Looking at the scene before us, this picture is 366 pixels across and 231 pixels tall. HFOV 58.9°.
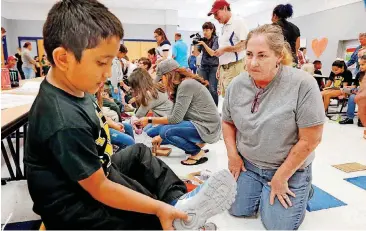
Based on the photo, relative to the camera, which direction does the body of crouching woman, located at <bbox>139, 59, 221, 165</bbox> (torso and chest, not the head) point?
to the viewer's left

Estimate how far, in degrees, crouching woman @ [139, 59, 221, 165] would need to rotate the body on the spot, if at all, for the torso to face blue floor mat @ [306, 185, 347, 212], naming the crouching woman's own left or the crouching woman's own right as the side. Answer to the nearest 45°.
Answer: approximately 135° to the crouching woman's own left

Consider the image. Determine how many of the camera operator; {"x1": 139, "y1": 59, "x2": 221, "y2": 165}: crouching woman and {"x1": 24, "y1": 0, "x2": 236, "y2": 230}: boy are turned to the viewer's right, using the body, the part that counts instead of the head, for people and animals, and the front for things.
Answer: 1

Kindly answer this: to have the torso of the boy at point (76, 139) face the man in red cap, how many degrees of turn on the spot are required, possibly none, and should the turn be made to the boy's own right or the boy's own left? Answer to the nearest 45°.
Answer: approximately 45° to the boy's own left

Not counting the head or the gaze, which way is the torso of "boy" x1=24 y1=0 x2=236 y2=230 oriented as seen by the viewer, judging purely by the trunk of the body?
to the viewer's right

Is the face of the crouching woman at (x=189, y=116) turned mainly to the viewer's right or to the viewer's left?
to the viewer's left

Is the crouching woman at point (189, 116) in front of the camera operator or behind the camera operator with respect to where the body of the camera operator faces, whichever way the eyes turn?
in front

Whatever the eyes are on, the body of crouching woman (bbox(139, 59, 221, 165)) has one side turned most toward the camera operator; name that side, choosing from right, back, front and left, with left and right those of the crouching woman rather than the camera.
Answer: right

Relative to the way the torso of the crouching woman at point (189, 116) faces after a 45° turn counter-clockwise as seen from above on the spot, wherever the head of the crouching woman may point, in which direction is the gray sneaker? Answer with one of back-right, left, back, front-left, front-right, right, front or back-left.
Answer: front-left

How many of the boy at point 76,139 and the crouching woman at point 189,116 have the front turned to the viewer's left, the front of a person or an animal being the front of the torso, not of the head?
1

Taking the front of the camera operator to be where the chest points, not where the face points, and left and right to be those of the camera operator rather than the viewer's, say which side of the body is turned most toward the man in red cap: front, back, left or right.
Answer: left

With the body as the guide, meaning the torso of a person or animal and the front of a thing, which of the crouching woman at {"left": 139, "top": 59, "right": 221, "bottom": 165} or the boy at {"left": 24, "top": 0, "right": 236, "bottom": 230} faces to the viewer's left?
the crouching woman

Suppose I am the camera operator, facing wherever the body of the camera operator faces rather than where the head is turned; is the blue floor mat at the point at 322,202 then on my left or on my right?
on my left

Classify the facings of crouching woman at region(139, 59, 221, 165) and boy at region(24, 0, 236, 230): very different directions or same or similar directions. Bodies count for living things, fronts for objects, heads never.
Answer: very different directions

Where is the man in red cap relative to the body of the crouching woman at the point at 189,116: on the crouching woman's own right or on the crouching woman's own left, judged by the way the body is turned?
on the crouching woman's own right

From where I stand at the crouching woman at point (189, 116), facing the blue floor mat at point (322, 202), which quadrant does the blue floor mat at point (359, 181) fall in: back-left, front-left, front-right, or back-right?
front-left
